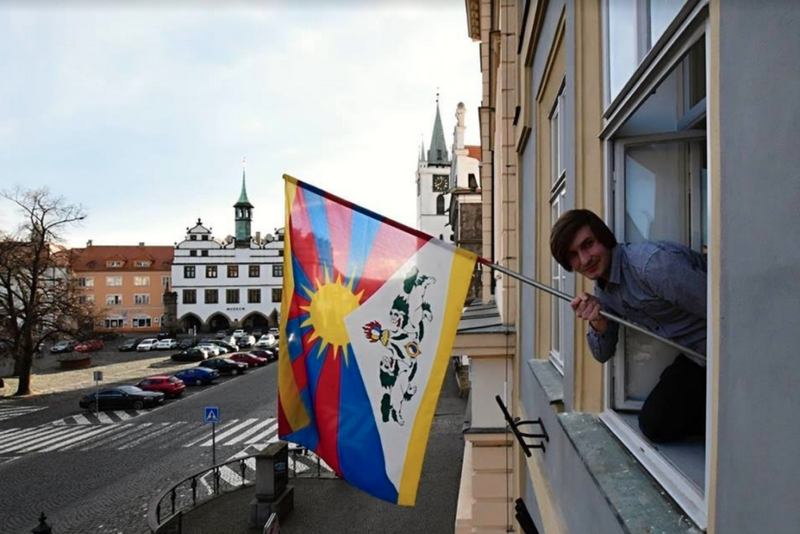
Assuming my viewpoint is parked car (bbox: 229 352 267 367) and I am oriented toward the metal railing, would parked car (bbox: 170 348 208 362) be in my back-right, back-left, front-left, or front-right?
back-right

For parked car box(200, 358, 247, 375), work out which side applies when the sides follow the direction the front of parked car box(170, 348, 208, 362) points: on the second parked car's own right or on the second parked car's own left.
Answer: on the second parked car's own left

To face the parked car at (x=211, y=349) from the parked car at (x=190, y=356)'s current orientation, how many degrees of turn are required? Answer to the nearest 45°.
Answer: approximately 135° to its right

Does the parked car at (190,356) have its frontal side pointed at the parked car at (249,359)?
no

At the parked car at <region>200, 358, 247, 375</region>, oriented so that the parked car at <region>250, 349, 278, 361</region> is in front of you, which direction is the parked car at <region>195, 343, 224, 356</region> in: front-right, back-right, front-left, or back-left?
front-left

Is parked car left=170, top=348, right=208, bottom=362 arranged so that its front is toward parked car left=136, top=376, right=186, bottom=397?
no

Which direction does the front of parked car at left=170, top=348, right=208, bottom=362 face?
to the viewer's left

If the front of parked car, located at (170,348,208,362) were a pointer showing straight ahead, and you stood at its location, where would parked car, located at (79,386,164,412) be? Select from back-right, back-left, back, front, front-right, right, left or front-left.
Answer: left

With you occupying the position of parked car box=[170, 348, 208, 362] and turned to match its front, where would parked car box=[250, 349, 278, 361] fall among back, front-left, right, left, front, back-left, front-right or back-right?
back

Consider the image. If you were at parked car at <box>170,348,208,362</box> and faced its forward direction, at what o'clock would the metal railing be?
The metal railing is roughly at 9 o'clock from the parked car.

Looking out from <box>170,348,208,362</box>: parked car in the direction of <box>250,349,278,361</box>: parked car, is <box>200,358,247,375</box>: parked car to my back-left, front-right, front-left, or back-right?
front-right

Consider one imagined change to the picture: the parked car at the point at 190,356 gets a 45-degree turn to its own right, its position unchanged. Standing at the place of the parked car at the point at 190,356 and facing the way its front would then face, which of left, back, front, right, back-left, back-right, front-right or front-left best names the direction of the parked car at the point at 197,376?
back-left

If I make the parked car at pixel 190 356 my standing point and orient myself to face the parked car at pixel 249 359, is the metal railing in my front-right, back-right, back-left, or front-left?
front-right
